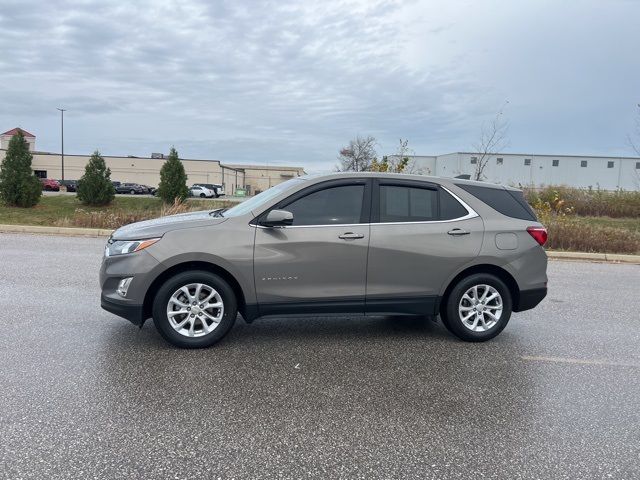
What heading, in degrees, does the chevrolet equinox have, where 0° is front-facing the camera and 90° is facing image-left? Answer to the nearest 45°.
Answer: approximately 90°

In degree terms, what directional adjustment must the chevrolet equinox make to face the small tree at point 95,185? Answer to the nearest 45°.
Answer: approximately 45° to its right

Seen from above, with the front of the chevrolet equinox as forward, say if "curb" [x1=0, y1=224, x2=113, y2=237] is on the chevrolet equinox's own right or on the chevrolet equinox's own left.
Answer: on the chevrolet equinox's own right

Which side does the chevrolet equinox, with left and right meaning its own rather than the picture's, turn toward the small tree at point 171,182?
right

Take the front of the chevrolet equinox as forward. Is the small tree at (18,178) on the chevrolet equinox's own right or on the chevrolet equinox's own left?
on the chevrolet equinox's own right

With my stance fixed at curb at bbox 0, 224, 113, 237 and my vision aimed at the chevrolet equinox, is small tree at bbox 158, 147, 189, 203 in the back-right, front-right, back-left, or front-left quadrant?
back-left
